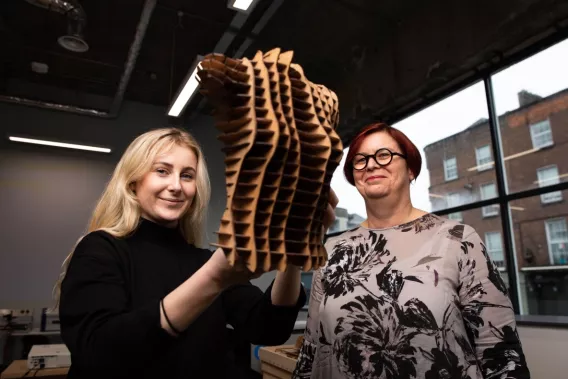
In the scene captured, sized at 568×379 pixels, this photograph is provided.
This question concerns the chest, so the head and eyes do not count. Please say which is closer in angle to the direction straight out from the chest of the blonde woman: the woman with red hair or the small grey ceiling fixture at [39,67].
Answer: the woman with red hair

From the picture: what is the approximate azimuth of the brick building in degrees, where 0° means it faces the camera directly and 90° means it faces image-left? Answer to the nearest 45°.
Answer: approximately 45°

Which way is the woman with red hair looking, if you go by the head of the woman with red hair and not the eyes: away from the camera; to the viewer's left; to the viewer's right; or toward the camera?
toward the camera

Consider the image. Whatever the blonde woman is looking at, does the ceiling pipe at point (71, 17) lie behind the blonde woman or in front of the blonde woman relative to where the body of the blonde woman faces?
behind

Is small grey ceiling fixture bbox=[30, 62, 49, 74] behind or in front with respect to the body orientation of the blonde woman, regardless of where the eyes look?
behind

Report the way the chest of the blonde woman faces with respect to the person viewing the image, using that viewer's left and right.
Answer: facing the viewer and to the right of the viewer

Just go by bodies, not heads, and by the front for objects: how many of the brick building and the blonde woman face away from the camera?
0

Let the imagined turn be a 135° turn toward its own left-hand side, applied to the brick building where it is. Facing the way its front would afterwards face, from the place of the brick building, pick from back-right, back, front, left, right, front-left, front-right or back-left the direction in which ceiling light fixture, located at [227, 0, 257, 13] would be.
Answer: back-right

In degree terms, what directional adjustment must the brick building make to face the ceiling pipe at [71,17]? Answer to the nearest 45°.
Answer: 0° — it already faces it

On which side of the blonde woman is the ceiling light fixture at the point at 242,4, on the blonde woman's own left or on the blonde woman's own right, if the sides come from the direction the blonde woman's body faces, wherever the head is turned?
on the blonde woman's own left

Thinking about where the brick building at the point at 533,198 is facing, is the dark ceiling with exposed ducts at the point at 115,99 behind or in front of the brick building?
in front
